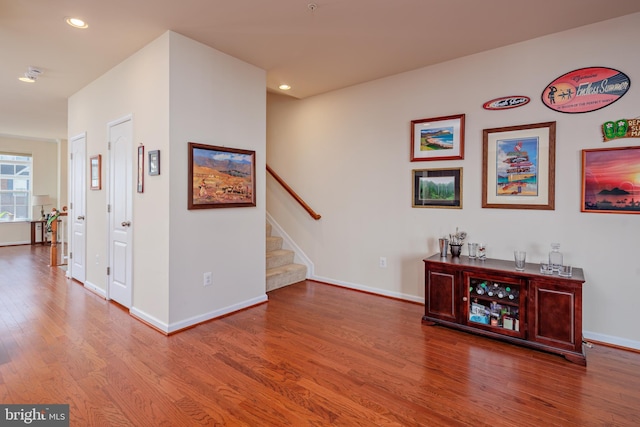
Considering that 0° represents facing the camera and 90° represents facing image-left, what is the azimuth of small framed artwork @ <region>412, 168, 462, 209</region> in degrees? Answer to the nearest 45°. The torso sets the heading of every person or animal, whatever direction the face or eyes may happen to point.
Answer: approximately 0°

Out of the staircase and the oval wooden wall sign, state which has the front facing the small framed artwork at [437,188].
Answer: the staircase

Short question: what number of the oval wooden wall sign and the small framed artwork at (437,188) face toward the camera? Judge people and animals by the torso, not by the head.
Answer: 2

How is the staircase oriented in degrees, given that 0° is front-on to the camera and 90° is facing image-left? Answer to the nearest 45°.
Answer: approximately 315°

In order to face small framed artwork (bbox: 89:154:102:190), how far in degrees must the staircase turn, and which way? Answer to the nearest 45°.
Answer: approximately 135° to its right

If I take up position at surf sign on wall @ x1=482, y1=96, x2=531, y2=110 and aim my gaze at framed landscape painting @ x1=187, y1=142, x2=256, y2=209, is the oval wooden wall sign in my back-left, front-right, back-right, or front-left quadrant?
back-left

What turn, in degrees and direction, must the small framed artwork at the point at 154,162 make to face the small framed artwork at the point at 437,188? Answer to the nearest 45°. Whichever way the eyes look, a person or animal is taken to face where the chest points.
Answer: approximately 135° to its left

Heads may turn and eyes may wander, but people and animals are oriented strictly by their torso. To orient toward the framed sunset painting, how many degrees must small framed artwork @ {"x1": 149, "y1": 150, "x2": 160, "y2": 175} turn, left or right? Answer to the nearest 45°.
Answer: approximately 90° to its left

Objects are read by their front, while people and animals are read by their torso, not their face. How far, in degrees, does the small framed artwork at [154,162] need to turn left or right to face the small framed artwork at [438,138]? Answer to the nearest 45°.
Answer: approximately 135° to its left
